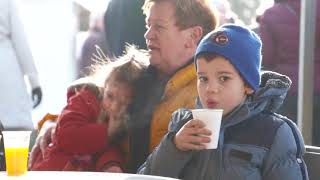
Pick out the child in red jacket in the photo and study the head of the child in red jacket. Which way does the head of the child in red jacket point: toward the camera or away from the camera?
toward the camera

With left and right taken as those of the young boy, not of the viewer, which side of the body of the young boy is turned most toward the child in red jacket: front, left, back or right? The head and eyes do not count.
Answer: right

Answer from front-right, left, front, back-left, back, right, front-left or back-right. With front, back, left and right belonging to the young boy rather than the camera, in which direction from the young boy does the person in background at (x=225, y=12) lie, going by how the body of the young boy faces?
back-right

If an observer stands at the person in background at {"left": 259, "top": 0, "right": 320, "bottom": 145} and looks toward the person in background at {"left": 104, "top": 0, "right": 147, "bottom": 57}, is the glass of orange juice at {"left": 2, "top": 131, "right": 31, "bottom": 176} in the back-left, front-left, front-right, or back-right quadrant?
front-left

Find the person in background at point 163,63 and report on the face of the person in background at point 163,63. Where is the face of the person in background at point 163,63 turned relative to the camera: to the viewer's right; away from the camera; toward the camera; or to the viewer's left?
to the viewer's left

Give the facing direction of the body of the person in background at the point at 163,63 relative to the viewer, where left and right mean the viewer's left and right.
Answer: facing the viewer and to the left of the viewer

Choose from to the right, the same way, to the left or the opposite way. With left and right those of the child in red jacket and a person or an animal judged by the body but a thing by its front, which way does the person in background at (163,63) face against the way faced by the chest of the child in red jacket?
to the right

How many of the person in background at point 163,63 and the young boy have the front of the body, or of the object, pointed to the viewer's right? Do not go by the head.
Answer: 0

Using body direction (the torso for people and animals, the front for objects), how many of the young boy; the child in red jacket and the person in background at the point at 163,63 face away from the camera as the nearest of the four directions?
0

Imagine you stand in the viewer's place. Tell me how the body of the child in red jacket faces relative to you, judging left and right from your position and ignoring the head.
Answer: facing the viewer and to the right of the viewer

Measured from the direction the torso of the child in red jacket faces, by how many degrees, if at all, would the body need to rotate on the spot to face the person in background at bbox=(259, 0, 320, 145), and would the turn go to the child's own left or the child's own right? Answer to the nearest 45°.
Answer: approximately 45° to the child's own left

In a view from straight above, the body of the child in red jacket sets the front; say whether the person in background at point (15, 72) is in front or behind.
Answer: behind

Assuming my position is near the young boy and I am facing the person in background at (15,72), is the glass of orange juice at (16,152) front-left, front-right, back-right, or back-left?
front-left

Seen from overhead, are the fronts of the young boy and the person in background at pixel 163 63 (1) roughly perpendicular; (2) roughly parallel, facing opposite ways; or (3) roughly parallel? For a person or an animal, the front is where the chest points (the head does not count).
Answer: roughly parallel
